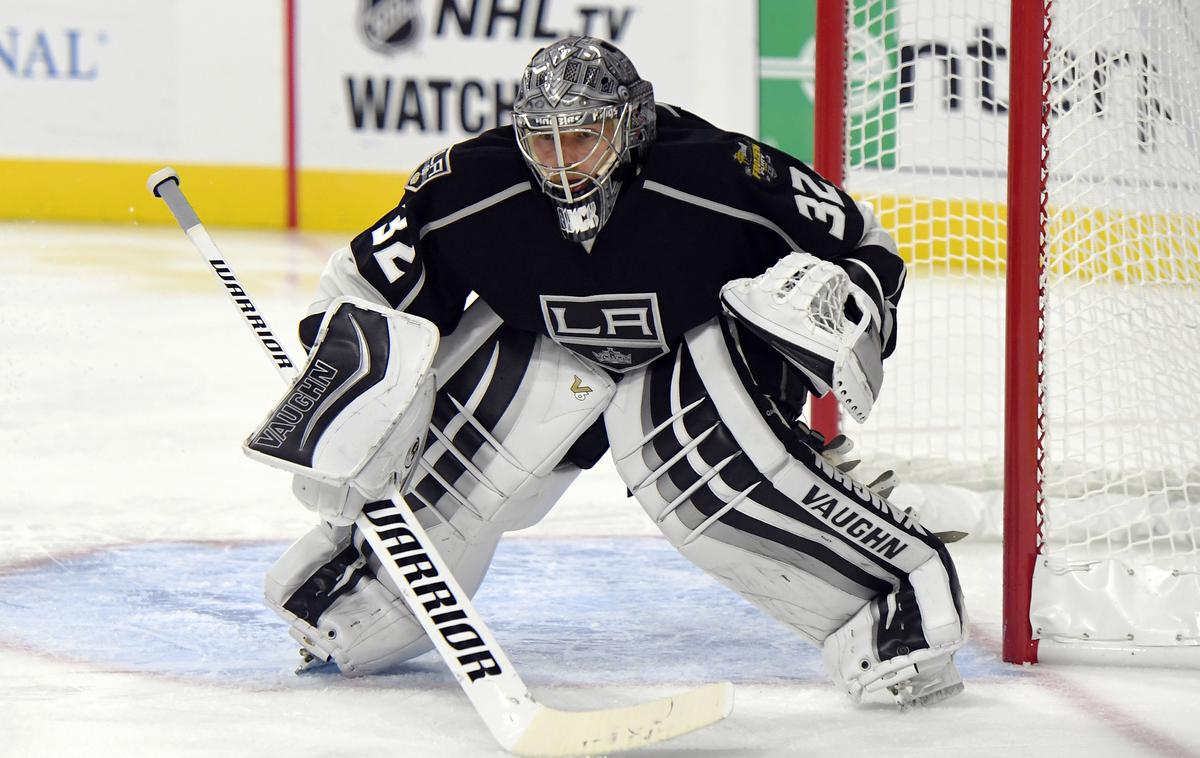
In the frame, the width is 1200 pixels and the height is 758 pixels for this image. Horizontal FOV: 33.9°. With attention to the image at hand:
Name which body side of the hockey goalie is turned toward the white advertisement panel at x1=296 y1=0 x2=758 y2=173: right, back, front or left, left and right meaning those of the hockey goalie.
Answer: back

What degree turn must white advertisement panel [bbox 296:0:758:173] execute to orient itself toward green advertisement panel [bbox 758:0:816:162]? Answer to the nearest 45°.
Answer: approximately 90° to its left

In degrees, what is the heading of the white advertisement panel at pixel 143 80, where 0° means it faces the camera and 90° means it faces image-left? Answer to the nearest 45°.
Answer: approximately 0°

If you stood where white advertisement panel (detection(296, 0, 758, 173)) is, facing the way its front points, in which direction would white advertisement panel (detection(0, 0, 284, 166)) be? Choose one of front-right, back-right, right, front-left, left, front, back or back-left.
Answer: right

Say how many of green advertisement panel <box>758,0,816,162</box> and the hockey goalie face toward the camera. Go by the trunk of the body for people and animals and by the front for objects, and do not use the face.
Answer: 2

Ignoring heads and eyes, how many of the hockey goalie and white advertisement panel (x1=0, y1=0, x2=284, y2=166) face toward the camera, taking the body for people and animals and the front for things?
2

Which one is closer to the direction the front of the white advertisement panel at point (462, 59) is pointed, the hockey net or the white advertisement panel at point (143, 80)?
the hockey net

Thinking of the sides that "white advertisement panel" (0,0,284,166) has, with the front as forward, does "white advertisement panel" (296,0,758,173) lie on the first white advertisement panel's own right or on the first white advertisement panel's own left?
on the first white advertisement panel's own left
